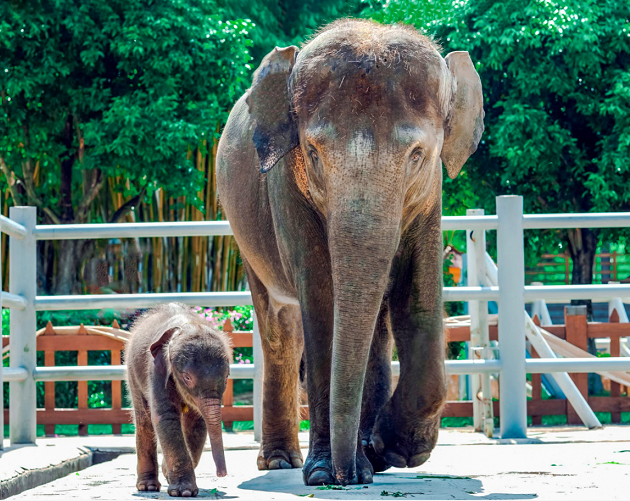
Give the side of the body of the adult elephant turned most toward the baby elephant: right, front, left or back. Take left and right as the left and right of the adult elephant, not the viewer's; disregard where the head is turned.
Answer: right

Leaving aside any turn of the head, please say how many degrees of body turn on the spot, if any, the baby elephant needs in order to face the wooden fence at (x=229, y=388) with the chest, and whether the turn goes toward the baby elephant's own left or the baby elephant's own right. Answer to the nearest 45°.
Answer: approximately 135° to the baby elephant's own left

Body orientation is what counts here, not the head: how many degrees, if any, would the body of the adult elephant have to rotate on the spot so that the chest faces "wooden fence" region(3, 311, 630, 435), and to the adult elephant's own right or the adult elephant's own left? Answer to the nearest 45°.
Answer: approximately 180°

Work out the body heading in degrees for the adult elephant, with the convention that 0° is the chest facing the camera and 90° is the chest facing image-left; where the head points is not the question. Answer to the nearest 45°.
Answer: approximately 0°

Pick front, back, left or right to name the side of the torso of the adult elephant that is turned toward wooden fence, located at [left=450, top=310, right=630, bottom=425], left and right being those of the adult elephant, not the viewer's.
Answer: back

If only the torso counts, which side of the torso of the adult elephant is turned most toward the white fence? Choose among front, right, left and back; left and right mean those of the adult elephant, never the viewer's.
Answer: back

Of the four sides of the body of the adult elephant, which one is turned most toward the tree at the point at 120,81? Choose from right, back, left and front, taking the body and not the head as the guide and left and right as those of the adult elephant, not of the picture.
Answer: back

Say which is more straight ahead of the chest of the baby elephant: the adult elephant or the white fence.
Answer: the adult elephant

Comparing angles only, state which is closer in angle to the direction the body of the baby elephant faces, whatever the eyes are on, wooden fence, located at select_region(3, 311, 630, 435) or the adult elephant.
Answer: the adult elephant
